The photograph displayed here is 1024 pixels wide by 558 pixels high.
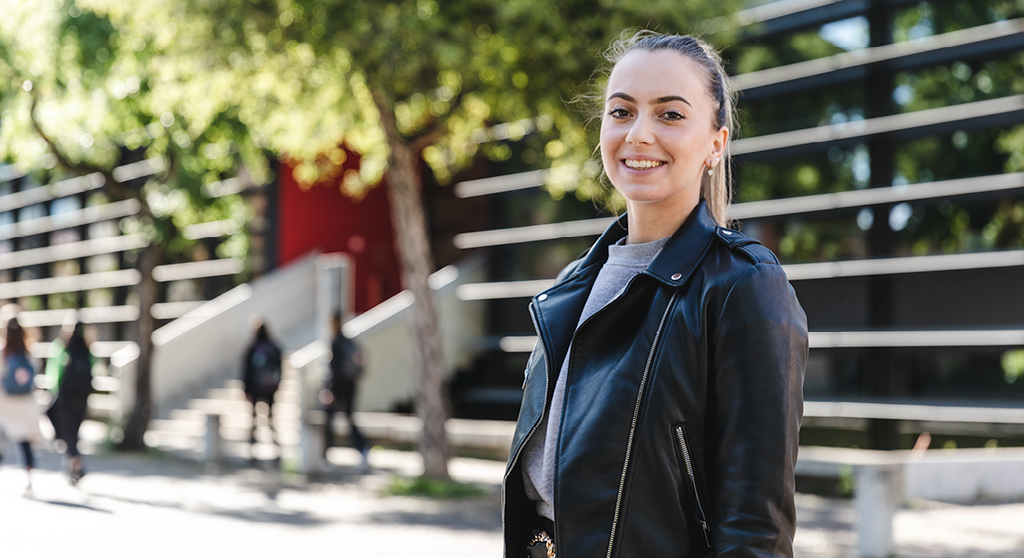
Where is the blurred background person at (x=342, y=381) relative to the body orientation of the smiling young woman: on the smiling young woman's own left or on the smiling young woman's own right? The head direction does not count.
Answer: on the smiling young woman's own right

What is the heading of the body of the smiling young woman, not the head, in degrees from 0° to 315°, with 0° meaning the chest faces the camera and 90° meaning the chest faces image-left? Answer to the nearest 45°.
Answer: approximately 45°

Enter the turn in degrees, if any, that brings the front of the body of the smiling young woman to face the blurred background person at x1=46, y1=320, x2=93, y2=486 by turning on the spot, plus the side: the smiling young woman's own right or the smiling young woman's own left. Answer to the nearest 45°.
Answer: approximately 90° to the smiling young woman's own right
